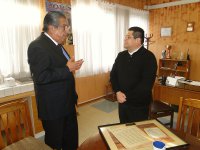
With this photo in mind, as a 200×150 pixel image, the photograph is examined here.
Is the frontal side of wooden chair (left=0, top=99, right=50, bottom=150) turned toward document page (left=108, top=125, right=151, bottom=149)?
yes

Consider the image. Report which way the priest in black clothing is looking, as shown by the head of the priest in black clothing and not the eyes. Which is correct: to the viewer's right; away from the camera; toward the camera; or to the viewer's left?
to the viewer's left

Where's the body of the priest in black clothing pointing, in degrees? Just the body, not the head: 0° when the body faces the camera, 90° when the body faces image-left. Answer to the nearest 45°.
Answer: approximately 45°
